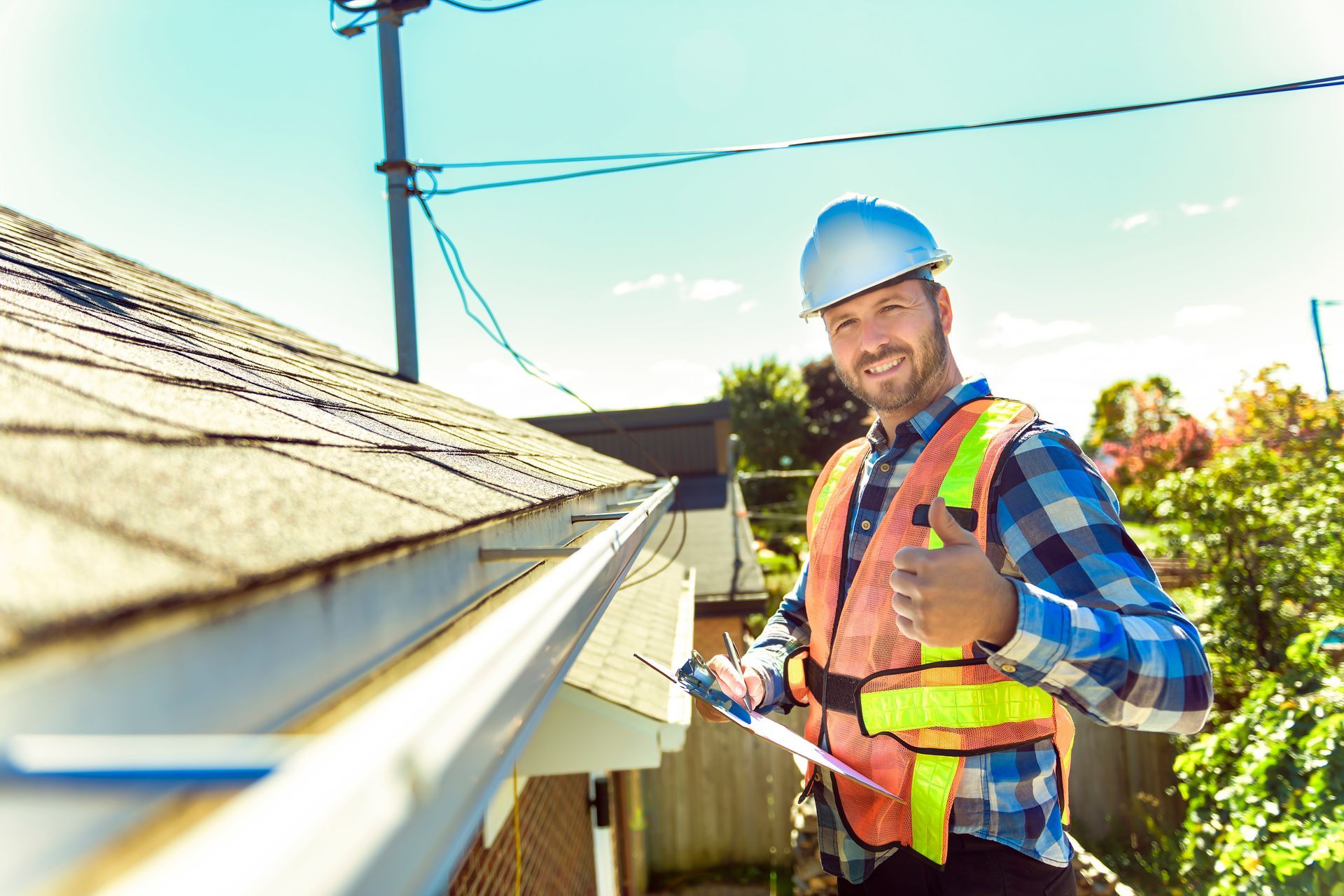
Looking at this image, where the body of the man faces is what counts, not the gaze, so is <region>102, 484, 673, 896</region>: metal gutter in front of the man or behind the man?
in front

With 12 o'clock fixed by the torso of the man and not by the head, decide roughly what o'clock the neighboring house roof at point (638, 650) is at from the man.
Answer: The neighboring house roof is roughly at 3 o'clock from the man.

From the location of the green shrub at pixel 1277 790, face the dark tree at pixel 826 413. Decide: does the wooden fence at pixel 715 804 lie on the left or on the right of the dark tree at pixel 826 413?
left

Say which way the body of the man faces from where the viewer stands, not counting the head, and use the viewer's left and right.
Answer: facing the viewer and to the left of the viewer

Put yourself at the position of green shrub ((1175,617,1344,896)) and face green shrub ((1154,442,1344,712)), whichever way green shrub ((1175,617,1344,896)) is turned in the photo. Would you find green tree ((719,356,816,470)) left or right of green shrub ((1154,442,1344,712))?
left

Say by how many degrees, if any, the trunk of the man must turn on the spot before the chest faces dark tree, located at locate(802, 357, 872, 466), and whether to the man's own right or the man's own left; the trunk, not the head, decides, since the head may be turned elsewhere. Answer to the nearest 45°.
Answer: approximately 135° to the man's own right

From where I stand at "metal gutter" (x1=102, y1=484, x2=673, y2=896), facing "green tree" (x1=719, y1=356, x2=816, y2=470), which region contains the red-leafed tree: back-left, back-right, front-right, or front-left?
front-right

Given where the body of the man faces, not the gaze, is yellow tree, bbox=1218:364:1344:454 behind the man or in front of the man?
behind
